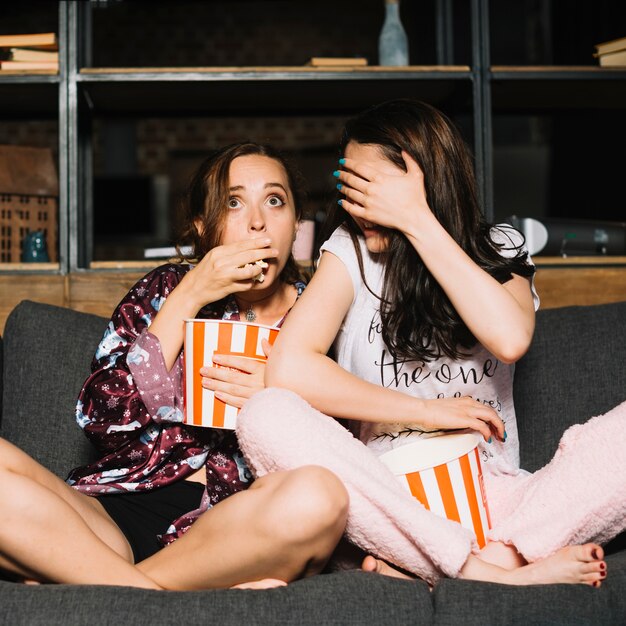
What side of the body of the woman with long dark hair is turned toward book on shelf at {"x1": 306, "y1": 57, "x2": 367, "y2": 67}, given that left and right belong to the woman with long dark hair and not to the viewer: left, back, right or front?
back

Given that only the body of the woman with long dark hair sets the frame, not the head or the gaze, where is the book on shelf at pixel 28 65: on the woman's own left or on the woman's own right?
on the woman's own right

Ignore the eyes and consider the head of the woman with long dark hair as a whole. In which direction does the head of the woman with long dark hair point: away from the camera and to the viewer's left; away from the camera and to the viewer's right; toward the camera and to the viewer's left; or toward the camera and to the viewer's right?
toward the camera and to the viewer's left

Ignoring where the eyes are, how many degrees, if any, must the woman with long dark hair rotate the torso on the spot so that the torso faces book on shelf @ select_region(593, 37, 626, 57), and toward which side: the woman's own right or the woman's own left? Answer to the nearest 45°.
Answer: approximately 135° to the woman's own left

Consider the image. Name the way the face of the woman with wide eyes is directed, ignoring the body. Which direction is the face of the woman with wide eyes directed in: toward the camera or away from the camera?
toward the camera

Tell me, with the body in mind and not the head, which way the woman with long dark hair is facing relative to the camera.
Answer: toward the camera

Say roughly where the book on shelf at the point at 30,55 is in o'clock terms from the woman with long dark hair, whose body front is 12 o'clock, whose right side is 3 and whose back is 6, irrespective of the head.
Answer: The book on shelf is roughly at 4 o'clock from the woman with long dark hair.

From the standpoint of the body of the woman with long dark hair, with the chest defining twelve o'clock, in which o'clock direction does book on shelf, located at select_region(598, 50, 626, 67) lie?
The book on shelf is roughly at 7 o'clock from the woman with long dark hair.

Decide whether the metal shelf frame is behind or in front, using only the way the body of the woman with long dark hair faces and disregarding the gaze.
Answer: behind

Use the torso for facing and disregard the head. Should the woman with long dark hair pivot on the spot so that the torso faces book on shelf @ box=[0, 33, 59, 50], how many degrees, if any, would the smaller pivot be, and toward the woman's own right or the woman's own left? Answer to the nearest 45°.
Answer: approximately 135° to the woman's own right
